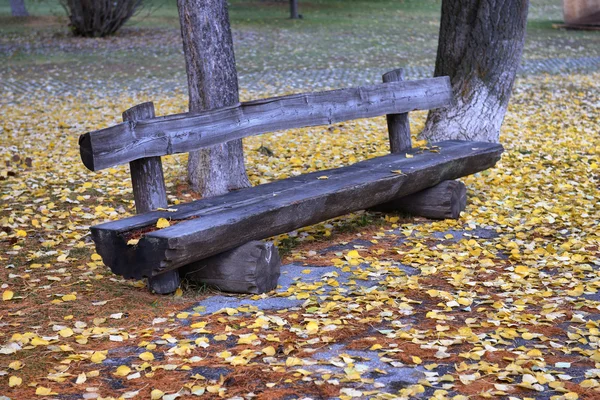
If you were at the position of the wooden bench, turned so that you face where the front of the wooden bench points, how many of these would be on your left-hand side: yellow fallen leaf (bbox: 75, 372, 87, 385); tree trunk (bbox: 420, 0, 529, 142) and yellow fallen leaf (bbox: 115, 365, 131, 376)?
1

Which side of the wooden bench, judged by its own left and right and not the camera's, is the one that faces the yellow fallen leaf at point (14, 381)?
right

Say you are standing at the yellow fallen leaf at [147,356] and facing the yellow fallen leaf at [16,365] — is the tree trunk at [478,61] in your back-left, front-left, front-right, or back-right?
back-right

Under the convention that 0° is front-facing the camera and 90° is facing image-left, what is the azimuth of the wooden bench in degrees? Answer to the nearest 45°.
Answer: approximately 315°

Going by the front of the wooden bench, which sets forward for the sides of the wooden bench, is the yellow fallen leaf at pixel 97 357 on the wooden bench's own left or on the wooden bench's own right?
on the wooden bench's own right

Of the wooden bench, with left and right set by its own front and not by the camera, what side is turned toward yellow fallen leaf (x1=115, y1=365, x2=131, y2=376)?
right

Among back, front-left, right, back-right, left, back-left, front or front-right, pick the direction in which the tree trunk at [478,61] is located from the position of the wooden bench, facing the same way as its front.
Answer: left

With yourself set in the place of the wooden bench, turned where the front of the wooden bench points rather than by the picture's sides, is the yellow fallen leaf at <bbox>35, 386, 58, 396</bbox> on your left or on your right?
on your right

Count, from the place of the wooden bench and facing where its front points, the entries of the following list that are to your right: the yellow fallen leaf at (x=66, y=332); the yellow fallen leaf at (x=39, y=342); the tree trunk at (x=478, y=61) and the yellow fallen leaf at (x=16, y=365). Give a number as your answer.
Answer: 3

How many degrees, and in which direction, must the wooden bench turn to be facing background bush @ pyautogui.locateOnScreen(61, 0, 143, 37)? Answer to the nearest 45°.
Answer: approximately 135° to its left

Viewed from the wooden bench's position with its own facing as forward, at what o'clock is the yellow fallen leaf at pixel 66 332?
The yellow fallen leaf is roughly at 3 o'clock from the wooden bench.

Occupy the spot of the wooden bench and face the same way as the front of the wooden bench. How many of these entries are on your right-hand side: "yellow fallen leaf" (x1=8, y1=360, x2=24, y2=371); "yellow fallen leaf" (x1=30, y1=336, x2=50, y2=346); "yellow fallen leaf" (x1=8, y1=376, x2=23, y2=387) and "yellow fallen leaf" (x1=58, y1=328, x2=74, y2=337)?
4
